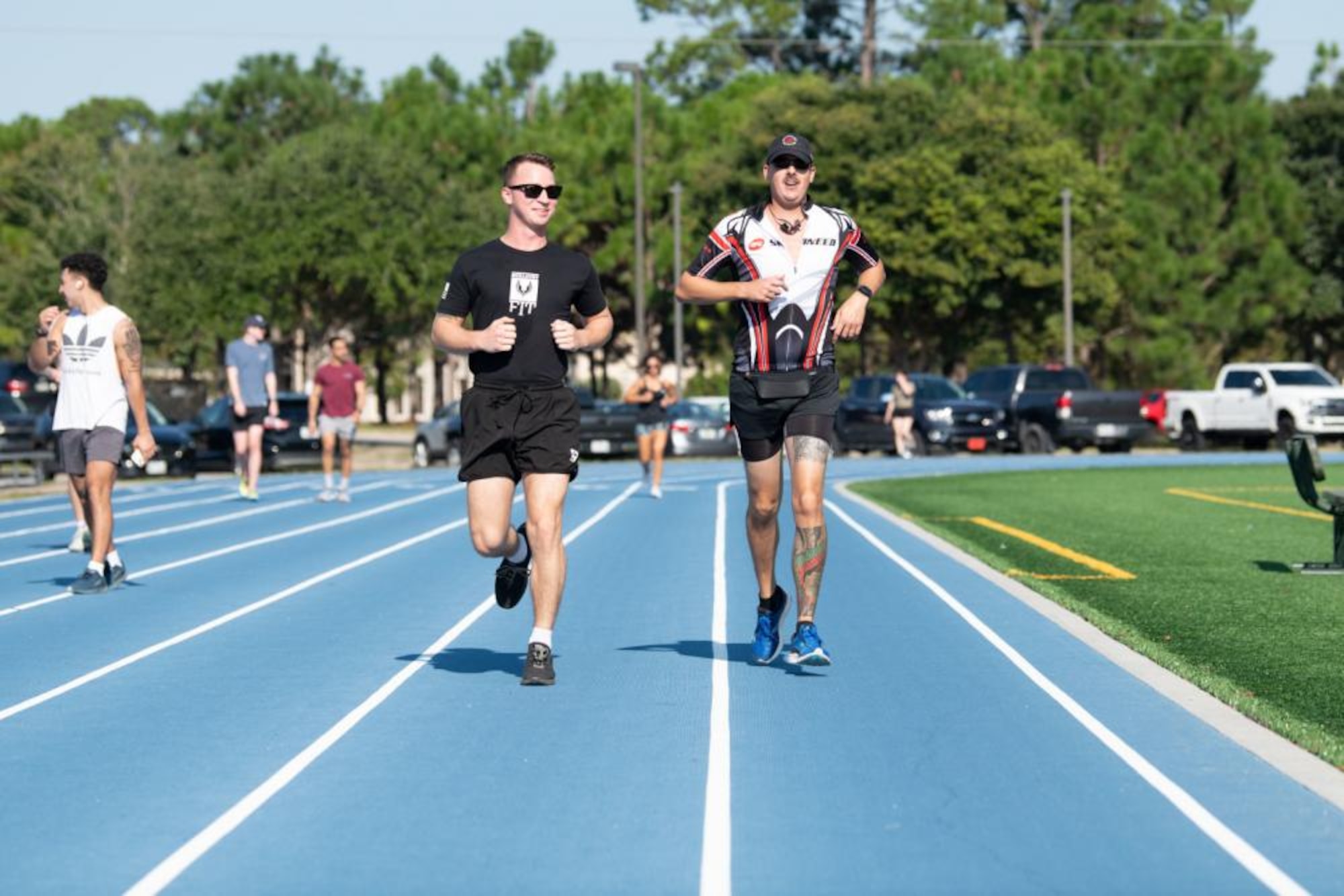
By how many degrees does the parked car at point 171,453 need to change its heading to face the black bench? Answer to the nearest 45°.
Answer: approximately 45° to its right

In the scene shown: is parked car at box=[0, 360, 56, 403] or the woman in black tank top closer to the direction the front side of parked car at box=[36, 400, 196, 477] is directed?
the woman in black tank top

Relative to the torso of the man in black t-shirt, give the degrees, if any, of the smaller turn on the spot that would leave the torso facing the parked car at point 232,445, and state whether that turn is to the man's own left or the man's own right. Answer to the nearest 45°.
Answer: approximately 180°

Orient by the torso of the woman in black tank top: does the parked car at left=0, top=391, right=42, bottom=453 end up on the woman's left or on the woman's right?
on the woman's right

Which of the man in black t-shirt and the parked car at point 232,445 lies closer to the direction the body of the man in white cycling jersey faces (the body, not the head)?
the man in black t-shirt

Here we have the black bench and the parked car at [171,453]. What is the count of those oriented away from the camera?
0

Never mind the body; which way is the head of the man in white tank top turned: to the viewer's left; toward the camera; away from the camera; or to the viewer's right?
to the viewer's left
